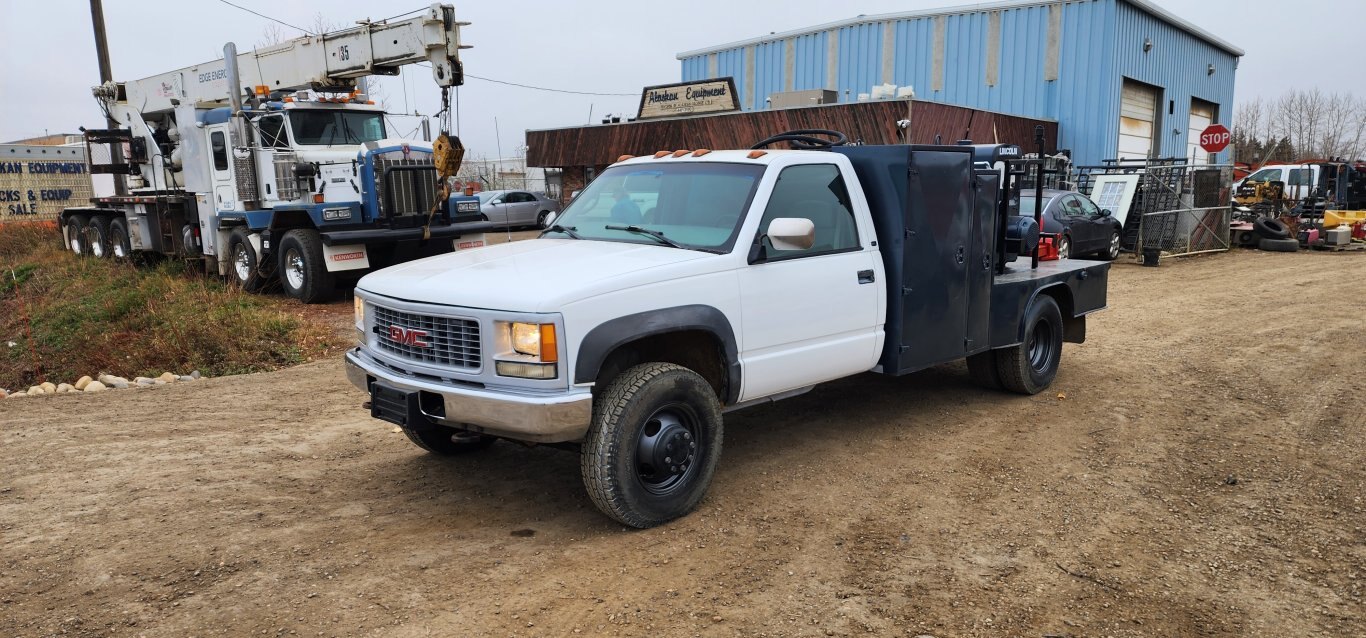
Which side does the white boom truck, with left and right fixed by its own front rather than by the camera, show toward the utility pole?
back

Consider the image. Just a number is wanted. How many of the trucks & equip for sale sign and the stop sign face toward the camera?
2

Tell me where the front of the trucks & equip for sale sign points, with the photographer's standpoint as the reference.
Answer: facing the viewer

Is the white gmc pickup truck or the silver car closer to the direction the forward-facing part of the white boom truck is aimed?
the white gmc pickup truck

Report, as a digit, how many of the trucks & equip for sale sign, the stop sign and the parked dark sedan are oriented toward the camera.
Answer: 2

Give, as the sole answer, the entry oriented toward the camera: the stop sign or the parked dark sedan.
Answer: the stop sign

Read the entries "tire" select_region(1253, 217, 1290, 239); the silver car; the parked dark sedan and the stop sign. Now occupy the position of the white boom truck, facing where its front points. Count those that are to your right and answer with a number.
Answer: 0

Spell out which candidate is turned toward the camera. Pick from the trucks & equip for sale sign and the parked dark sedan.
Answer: the trucks & equip for sale sign

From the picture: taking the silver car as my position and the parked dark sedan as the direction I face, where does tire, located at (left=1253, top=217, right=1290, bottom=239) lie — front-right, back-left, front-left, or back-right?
front-left

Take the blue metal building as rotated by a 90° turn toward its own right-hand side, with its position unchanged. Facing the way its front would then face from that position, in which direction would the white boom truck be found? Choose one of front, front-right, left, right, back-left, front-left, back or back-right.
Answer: front

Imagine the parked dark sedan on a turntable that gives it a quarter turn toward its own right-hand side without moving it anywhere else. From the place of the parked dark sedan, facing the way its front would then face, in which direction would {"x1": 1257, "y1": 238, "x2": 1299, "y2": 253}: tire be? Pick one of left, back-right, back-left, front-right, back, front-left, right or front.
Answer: left

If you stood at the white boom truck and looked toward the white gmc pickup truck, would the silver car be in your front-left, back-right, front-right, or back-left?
back-left

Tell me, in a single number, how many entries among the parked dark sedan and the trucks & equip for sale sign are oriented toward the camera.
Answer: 1

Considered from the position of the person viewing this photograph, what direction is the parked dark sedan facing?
facing away from the viewer and to the right of the viewer

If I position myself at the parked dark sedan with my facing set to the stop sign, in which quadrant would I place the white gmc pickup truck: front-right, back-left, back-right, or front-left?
back-right

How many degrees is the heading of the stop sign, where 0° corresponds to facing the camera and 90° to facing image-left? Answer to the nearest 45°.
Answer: approximately 0°

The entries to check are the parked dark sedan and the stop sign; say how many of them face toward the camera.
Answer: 1

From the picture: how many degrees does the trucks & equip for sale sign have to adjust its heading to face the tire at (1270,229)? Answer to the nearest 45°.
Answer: approximately 45° to its left

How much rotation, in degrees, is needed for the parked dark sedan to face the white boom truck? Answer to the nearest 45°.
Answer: approximately 180°
